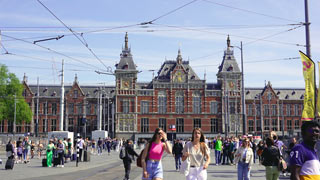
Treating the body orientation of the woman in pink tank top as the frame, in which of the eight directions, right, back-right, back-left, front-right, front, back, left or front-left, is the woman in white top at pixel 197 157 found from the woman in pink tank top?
front-left

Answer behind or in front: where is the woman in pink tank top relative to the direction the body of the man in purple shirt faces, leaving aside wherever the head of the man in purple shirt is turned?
behind

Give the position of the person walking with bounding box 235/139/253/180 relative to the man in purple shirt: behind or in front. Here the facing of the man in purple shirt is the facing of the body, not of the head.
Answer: behind

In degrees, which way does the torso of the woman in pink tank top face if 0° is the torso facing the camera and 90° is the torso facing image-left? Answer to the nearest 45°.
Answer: approximately 315°

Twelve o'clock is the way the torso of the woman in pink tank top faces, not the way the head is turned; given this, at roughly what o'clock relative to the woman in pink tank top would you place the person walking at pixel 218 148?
The person walking is roughly at 8 o'clock from the woman in pink tank top.

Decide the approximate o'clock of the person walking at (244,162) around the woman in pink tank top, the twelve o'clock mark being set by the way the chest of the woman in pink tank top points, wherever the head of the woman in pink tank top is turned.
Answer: The person walking is roughly at 9 o'clock from the woman in pink tank top.

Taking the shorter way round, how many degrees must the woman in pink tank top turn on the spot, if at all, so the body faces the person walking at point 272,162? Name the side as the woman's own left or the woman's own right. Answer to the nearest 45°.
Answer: approximately 90° to the woman's own left

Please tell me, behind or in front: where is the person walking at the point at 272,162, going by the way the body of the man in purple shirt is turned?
behind

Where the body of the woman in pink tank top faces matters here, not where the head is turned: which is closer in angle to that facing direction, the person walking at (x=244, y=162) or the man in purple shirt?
the man in purple shirt
